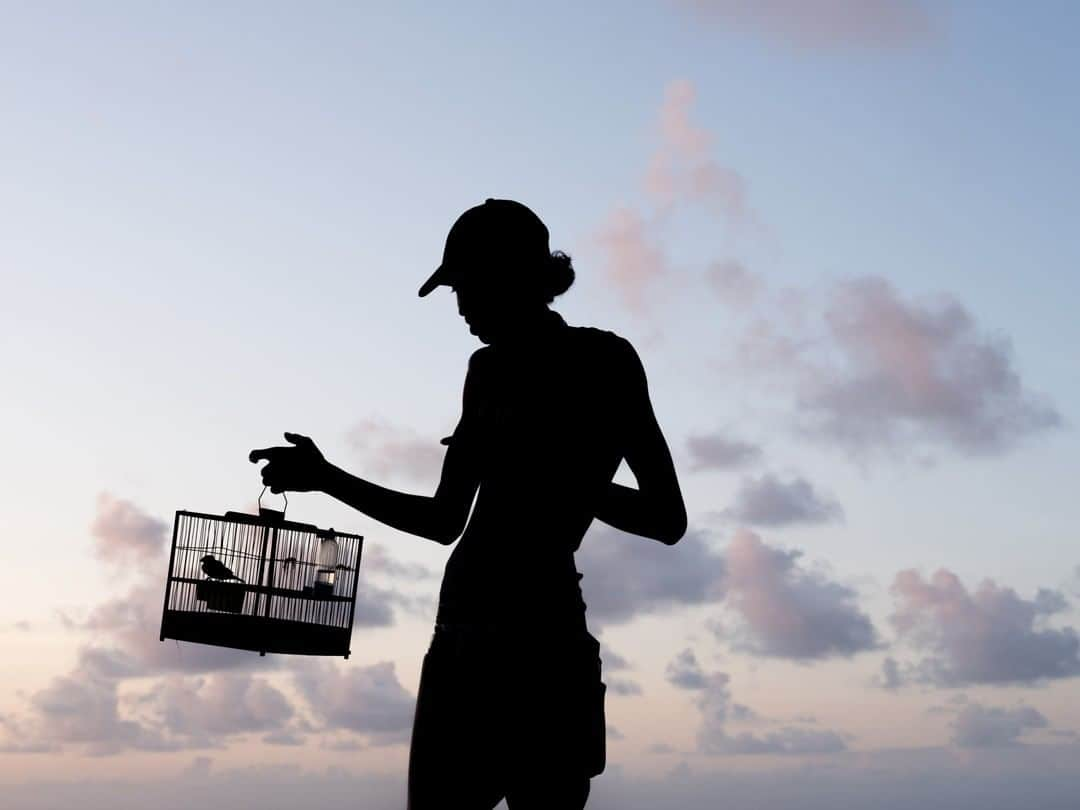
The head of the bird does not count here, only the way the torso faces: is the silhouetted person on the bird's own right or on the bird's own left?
on the bird's own left

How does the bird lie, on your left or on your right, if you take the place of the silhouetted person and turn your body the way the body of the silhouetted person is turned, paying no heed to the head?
on your right

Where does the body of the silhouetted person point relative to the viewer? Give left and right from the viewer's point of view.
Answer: facing the viewer and to the left of the viewer

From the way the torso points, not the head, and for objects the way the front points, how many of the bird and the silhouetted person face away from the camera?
0

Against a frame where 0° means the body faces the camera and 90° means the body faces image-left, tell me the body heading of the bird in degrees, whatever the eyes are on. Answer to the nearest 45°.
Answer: approximately 90°

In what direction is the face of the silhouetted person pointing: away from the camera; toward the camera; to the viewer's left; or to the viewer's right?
to the viewer's left
